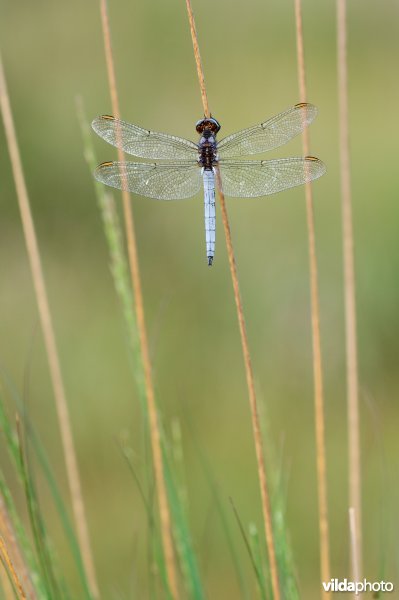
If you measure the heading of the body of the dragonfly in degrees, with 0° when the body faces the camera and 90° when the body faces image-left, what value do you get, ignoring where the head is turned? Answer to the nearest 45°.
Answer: approximately 180°
